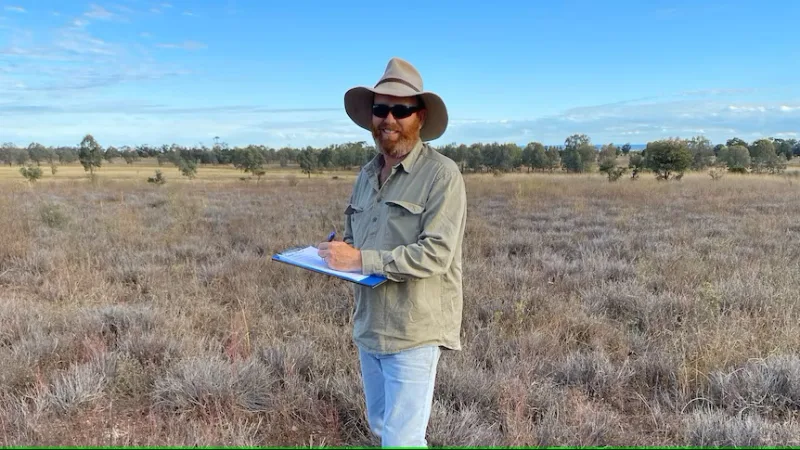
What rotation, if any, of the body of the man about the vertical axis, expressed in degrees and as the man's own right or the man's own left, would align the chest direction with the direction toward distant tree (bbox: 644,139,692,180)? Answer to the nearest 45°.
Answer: approximately 180°

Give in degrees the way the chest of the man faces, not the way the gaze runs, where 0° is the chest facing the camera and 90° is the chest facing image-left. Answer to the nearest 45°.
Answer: approximately 45°

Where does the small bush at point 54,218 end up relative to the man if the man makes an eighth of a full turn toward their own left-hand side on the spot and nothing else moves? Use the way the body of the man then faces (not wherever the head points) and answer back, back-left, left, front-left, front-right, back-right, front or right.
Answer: back-right

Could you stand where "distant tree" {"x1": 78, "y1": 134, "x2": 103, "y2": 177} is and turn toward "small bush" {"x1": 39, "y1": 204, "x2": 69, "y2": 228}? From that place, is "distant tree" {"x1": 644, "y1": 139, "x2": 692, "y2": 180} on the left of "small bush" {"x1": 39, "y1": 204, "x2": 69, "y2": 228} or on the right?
left

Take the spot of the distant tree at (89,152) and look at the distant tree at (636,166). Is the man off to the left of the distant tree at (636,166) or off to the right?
right

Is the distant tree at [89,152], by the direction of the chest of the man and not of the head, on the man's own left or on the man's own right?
on the man's own right

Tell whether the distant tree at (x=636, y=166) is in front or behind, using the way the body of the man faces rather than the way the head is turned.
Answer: behind
